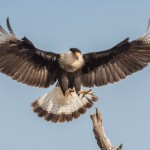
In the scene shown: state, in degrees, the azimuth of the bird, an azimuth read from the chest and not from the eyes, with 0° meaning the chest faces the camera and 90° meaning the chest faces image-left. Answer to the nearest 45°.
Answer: approximately 0°
